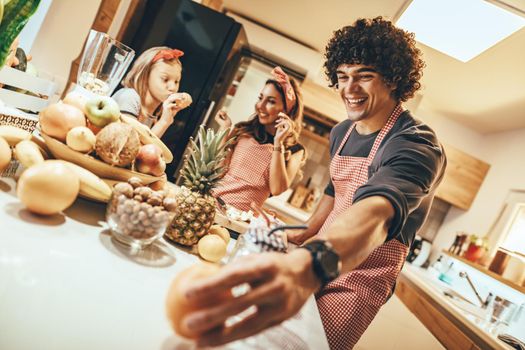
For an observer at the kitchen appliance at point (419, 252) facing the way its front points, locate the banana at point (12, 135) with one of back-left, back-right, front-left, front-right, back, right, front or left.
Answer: front-left

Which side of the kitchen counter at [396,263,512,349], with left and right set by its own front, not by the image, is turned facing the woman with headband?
front

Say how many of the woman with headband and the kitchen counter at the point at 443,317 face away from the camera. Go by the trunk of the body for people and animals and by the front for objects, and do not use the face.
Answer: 0

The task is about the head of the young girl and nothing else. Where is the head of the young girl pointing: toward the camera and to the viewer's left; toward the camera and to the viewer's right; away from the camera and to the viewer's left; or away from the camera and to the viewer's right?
toward the camera and to the viewer's right

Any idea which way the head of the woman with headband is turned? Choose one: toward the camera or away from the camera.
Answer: toward the camera

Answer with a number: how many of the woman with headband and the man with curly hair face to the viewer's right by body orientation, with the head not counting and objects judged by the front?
0

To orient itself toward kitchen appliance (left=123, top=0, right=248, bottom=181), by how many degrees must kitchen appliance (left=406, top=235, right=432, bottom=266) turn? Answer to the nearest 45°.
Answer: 0° — it already faces it

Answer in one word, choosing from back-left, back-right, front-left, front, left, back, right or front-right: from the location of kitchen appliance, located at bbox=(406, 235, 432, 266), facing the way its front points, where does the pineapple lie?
front-left

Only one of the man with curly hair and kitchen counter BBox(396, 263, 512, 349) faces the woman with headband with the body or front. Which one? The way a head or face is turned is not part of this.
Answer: the kitchen counter

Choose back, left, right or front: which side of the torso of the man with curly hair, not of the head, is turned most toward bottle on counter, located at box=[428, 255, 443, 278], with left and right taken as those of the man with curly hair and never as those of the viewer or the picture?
back

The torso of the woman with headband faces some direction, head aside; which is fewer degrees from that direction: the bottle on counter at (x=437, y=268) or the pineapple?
the pineapple

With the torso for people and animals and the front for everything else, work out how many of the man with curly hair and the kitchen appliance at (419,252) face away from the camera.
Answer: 0

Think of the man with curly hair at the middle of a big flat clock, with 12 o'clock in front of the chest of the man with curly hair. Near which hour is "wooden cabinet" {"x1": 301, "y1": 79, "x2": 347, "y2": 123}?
The wooden cabinet is roughly at 4 o'clock from the man with curly hair.

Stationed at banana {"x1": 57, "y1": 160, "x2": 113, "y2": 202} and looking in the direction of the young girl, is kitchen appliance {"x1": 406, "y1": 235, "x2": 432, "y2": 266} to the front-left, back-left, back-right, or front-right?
front-right

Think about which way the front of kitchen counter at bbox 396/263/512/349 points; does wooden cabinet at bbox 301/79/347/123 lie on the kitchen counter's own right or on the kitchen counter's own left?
on the kitchen counter's own right

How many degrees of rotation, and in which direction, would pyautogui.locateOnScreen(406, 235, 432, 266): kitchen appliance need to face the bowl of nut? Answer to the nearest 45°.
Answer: approximately 45° to its left

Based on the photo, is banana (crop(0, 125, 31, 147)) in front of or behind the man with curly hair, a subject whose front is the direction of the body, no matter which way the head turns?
in front

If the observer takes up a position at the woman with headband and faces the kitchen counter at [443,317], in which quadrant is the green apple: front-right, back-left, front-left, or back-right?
back-right

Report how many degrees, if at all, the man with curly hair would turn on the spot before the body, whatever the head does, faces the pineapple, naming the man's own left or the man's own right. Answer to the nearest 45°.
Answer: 0° — they already face it
